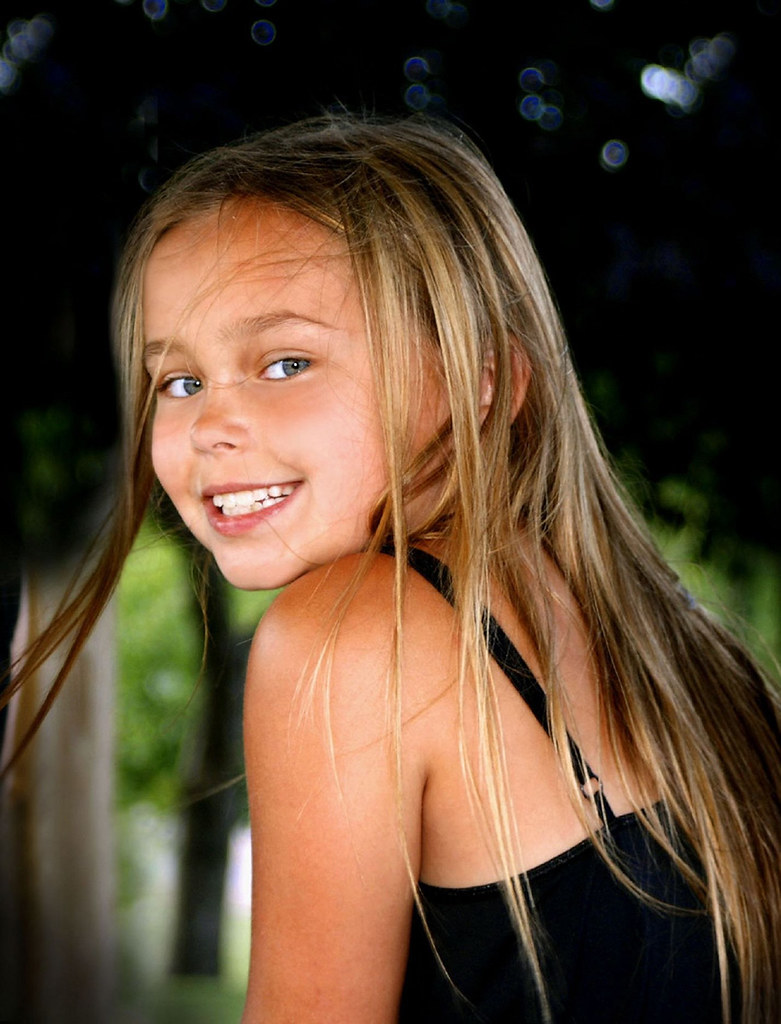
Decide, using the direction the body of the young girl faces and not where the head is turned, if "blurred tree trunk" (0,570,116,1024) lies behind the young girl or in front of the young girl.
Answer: in front

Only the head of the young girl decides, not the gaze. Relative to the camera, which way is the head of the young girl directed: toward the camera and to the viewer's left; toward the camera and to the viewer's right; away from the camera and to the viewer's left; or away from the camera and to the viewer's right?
toward the camera and to the viewer's left

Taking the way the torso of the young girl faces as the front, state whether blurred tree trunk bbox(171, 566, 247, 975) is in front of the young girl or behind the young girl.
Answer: in front
